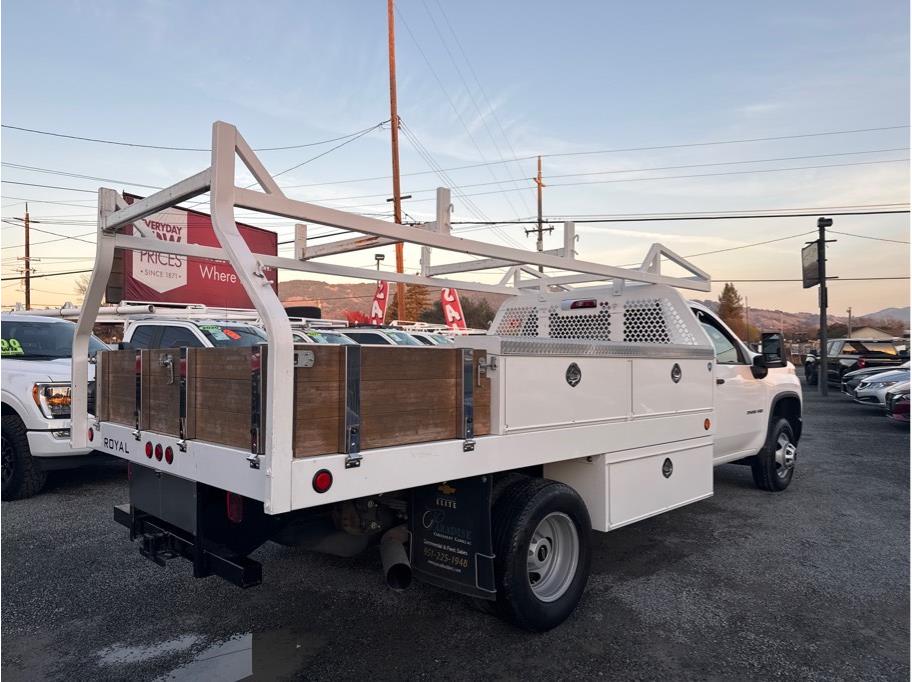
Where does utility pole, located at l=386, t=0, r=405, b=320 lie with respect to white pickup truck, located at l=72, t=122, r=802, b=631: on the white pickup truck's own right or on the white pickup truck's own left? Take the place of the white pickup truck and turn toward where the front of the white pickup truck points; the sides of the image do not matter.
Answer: on the white pickup truck's own left

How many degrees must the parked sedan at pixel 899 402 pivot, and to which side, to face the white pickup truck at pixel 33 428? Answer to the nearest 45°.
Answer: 0° — it already faces it

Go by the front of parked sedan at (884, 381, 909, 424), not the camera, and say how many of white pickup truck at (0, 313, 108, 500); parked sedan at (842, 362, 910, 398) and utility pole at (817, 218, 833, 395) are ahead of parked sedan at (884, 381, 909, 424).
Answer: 1

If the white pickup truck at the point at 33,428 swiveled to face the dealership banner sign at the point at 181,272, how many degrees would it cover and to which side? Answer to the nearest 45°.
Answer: approximately 135° to its left

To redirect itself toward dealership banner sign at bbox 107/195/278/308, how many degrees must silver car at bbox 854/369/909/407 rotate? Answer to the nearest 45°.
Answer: approximately 45° to its right

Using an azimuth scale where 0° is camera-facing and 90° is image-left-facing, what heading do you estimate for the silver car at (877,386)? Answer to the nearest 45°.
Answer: approximately 45°

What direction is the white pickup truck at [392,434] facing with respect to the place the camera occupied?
facing away from the viewer and to the right of the viewer

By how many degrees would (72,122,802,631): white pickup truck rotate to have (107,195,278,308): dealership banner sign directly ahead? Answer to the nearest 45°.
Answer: approximately 90° to its left
